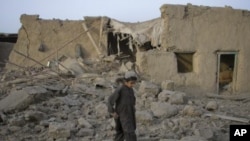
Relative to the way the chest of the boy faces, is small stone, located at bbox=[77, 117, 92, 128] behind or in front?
behind

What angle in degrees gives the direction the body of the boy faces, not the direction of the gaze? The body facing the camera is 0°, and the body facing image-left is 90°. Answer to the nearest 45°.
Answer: approximately 315°

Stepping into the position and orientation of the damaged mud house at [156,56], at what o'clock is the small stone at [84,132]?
The small stone is roughly at 1 o'clock from the damaged mud house.

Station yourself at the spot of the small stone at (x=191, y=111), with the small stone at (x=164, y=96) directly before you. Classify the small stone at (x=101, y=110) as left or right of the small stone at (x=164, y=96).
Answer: left

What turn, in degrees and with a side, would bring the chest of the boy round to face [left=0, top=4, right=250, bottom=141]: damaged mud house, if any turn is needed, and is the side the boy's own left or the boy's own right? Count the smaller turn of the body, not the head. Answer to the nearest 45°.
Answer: approximately 135° to the boy's own left

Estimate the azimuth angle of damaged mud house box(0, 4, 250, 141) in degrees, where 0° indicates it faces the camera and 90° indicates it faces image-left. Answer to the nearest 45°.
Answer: approximately 0°
